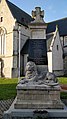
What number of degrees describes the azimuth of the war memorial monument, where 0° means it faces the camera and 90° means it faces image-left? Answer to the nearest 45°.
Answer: approximately 0°

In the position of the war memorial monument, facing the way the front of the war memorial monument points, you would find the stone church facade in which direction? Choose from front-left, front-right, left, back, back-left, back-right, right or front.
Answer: back
